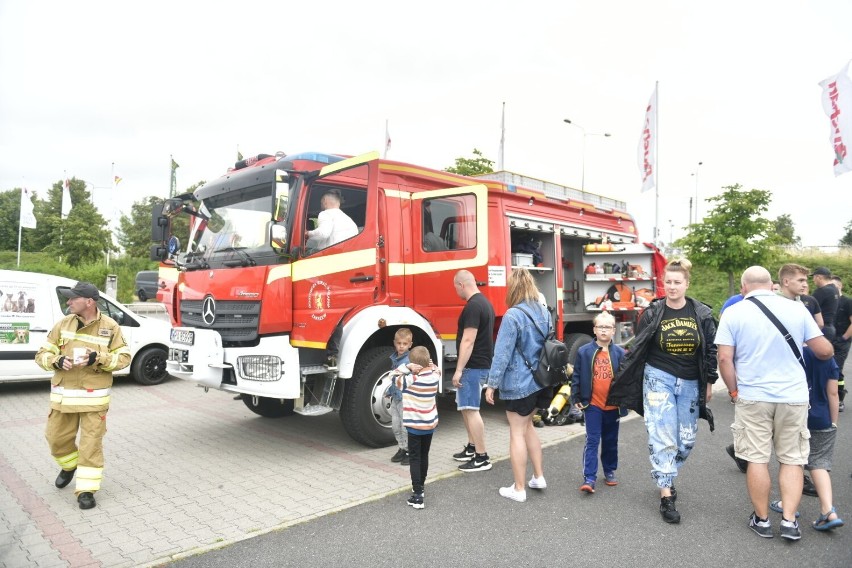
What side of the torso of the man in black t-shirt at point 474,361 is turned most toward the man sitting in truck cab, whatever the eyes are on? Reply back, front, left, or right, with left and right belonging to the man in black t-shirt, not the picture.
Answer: front

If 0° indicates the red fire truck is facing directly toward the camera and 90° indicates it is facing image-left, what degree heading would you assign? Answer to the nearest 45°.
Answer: approximately 45°

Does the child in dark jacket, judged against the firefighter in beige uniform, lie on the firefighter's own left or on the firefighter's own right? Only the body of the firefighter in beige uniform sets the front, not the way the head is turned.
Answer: on the firefighter's own left

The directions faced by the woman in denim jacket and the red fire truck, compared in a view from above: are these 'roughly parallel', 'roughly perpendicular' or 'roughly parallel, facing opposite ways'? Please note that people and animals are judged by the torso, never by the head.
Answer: roughly perpendicular

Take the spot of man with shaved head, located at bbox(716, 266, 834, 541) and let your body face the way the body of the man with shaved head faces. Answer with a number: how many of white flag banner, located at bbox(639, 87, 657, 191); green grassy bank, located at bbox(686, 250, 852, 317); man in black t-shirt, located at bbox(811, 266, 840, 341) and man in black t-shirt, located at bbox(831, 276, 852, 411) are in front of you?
4

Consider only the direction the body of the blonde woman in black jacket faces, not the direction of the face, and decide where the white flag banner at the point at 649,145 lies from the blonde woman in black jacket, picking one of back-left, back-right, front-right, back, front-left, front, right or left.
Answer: back

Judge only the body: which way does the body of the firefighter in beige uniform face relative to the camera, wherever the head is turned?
toward the camera

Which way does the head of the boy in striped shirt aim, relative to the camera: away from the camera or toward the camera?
away from the camera

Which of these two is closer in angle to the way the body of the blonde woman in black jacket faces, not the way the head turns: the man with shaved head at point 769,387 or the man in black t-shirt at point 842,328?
the man with shaved head

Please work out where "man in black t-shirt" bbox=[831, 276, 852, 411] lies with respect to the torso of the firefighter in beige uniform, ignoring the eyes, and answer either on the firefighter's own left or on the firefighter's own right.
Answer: on the firefighter's own left

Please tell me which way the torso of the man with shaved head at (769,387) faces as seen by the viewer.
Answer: away from the camera

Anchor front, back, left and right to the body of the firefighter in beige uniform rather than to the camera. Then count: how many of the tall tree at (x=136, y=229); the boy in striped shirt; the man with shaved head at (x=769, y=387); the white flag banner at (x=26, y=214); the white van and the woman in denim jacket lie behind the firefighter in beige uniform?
3

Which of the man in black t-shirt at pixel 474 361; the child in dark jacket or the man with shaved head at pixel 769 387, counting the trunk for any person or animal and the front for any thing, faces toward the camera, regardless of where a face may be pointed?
the child in dark jacket

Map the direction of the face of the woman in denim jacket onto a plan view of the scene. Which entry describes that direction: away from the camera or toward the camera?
away from the camera

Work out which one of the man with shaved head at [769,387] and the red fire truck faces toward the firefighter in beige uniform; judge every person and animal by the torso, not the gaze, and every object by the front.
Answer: the red fire truck

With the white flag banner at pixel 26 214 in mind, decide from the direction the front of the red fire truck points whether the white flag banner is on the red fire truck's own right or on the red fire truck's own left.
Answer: on the red fire truck's own right

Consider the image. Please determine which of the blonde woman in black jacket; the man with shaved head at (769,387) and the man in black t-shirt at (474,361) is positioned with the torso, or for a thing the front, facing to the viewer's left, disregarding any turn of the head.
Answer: the man in black t-shirt
